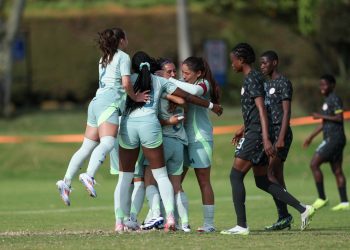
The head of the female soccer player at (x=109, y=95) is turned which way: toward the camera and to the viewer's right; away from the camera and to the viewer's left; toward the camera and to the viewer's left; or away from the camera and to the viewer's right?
away from the camera and to the viewer's right

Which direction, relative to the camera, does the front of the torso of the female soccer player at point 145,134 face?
away from the camera

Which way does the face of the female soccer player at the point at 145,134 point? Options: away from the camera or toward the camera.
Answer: away from the camera

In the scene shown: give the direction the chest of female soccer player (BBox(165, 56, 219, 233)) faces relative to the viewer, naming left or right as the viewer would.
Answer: facing to the left of the viewer

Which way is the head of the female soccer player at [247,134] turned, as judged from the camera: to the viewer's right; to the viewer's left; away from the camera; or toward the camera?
to the viewer's left

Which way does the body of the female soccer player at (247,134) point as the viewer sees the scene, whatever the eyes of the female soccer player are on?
to the viewer's left
